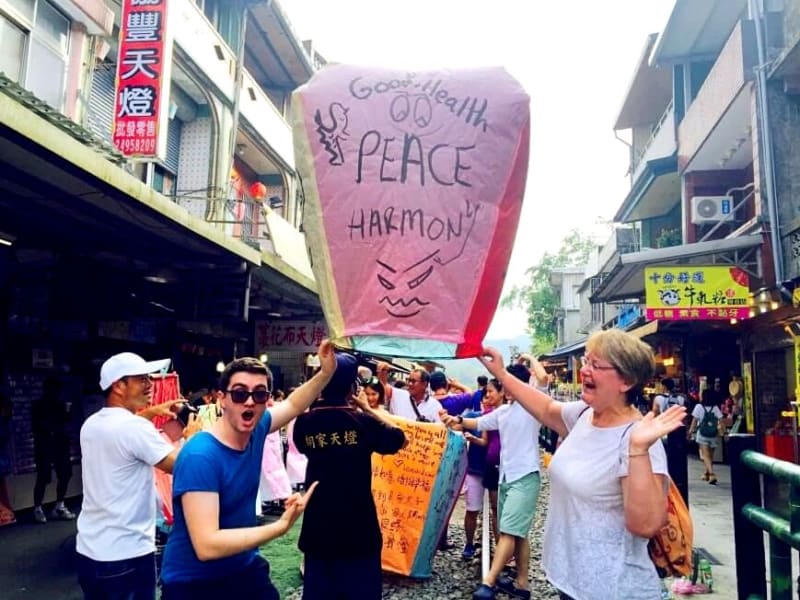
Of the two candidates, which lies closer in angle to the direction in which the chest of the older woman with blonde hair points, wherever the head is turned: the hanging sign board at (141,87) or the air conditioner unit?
the hanging sign board

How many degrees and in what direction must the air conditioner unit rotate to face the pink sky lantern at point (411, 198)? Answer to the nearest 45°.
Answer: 0° — it already faces it

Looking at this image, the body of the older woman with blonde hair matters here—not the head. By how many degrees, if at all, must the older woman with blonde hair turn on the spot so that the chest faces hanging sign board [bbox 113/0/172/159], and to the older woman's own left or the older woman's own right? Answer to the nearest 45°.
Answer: approximately 90° to the older woman's own right

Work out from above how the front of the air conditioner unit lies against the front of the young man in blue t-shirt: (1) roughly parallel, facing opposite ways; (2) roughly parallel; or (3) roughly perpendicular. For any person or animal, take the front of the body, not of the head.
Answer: roughly perpendicular

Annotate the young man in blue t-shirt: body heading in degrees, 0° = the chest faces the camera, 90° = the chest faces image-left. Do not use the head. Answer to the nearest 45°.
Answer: approximately 315°
